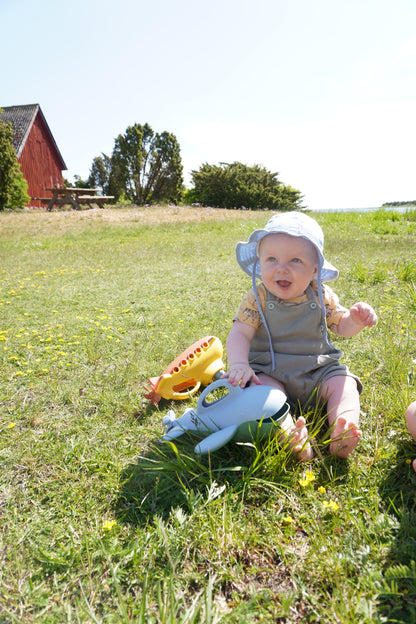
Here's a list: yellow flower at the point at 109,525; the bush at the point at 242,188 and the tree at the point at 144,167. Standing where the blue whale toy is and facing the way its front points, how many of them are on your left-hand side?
2

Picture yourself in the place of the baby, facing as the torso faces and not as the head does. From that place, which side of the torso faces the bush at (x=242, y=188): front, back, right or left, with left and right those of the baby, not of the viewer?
back

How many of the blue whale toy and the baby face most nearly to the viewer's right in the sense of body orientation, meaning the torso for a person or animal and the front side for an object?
1

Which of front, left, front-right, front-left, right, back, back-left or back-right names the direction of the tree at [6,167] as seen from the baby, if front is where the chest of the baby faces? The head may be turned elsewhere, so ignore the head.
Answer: back-right

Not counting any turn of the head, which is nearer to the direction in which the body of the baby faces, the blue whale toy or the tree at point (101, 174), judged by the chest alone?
the blue whale toy

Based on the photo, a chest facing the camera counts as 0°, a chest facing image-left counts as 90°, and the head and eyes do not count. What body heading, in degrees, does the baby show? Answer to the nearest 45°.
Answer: approximately 0°

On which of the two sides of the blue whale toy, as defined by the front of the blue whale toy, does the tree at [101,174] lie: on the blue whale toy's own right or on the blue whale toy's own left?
on the blue whale toy's own left

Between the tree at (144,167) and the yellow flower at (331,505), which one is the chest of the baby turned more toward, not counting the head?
the yellow flower

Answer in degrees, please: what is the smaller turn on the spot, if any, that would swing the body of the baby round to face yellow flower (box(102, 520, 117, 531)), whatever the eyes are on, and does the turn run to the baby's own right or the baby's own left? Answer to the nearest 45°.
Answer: approximately 45° to the baby's own right

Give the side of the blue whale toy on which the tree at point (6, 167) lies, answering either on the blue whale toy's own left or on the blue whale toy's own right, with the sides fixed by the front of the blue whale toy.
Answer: on the blue whale toy's own left

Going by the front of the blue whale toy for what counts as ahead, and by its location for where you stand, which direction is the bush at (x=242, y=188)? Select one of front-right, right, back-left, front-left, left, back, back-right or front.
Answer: left

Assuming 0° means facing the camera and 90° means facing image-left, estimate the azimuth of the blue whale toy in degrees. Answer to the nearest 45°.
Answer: approximately 270°

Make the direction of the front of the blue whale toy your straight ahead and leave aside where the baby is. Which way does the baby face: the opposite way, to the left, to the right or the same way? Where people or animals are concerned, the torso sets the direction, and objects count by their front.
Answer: to the right
